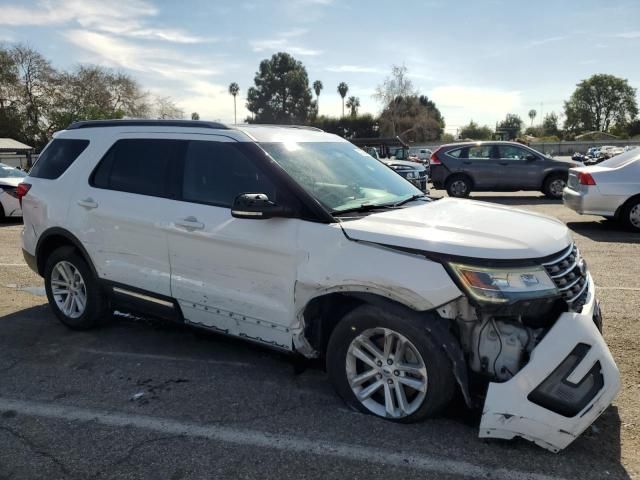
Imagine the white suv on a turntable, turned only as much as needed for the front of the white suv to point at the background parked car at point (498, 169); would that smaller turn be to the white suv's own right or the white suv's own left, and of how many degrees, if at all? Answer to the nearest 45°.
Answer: approximately 135° to the white suv's own left

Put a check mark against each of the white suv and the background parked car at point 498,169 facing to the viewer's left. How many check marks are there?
0

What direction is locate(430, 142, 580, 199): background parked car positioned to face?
to the viewer's right

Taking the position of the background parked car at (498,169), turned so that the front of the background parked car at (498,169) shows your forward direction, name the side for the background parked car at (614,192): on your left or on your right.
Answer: on your right

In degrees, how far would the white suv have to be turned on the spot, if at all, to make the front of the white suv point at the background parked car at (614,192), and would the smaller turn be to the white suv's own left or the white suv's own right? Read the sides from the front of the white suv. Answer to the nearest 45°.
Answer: approximately 90° to the white suv's own left

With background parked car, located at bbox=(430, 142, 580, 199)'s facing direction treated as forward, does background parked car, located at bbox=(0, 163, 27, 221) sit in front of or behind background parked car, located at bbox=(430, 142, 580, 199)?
behind

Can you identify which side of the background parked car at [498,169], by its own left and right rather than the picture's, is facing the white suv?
right

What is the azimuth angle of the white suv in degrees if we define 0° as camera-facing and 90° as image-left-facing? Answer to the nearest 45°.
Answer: approximately 315°
